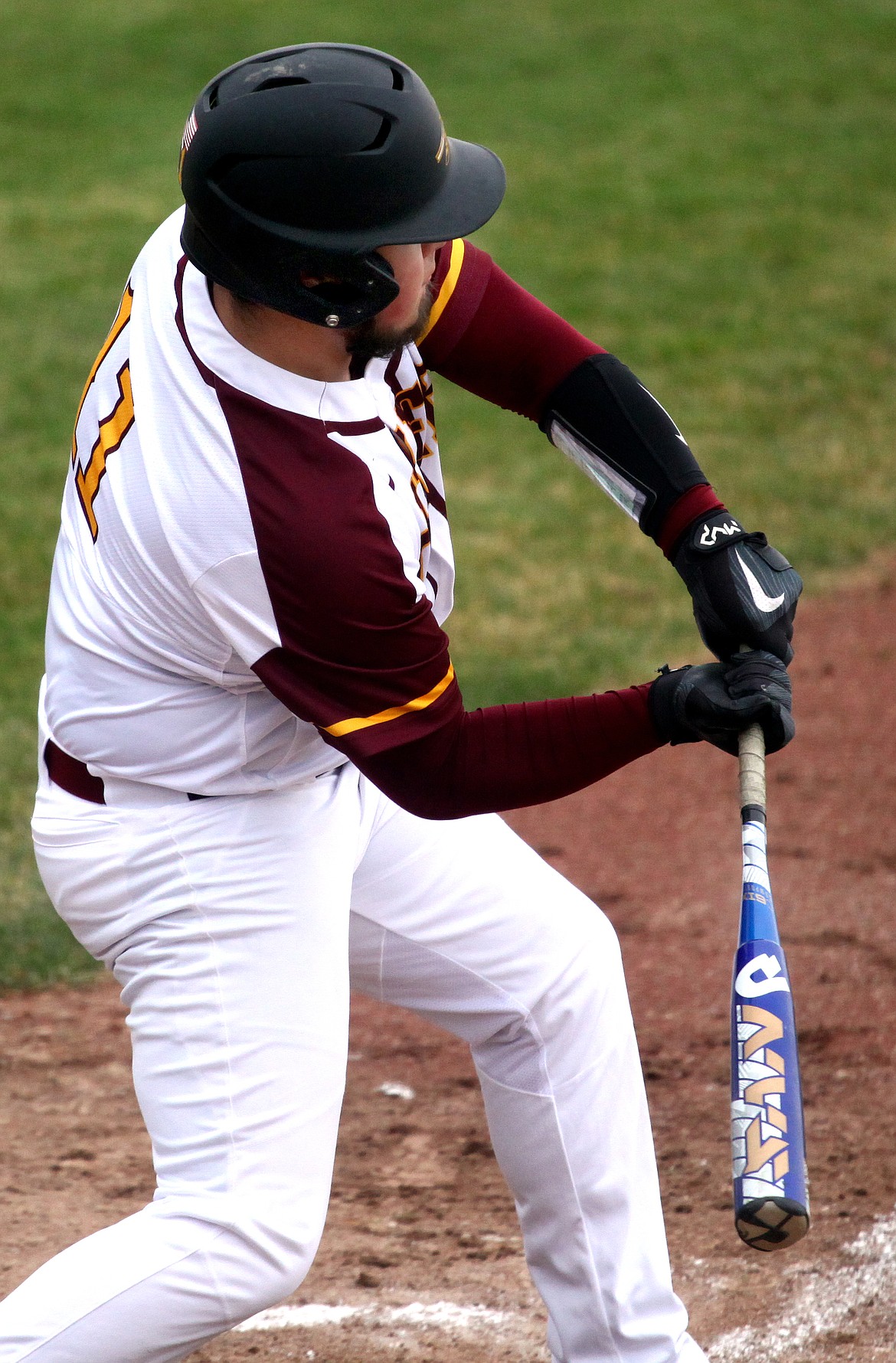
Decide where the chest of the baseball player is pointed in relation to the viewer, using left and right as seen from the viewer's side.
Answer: facing to the right of the viewer
